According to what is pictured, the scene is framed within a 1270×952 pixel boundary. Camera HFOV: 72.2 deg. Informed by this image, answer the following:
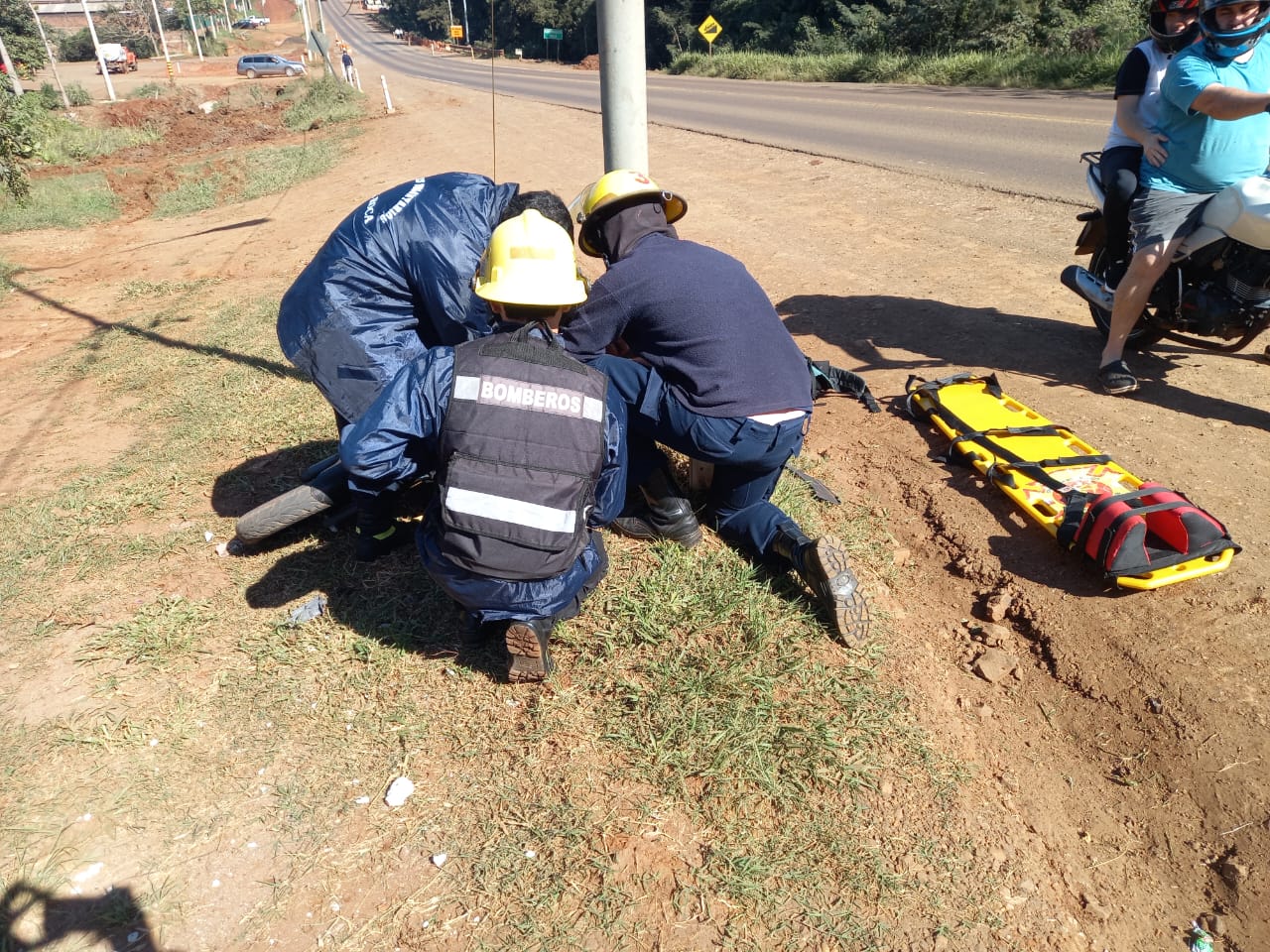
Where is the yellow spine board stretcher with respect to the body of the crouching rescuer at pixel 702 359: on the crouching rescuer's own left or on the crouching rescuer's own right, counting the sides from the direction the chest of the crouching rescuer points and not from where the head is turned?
on the crouching rescuer's own right

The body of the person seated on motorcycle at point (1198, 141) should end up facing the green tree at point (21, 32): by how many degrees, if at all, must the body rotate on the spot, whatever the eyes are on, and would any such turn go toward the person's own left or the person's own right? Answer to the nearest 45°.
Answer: approximately 135° to the person's own right

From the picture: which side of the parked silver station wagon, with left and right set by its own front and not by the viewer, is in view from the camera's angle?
right

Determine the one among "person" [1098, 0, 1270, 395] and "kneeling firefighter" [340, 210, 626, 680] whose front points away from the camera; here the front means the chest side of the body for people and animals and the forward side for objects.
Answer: the kneeling firefighter

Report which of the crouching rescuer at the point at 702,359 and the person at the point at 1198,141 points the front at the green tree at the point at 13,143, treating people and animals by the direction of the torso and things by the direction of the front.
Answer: the crouching rescuer

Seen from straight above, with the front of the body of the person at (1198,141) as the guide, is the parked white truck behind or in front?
behind

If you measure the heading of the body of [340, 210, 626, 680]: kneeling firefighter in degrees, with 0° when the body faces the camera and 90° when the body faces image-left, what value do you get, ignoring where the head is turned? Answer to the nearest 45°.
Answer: approximately 180°

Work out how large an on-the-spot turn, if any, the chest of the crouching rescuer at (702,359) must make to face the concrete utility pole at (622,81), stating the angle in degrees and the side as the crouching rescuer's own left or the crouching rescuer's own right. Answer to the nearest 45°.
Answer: approximately 45° to the crouching rescuer's own right

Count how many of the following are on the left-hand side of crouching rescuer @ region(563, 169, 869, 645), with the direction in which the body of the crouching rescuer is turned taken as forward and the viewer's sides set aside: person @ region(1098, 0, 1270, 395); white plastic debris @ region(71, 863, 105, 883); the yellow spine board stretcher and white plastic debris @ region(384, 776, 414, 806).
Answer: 2

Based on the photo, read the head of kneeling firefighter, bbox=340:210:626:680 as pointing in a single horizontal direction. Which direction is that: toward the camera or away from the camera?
away from the camera
